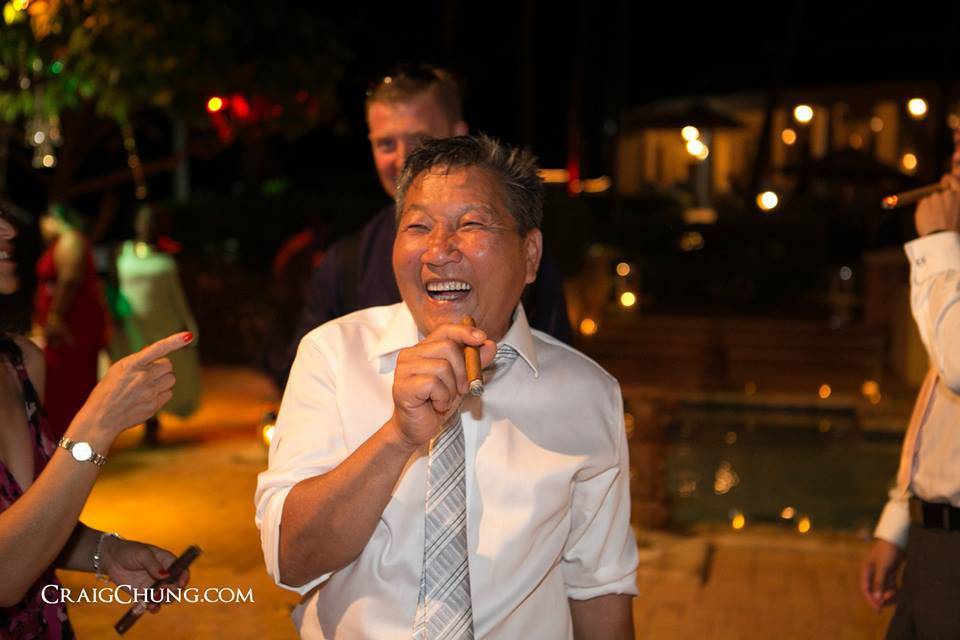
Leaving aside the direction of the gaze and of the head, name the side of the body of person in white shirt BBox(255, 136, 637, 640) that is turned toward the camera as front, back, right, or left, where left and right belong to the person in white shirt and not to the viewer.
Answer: front

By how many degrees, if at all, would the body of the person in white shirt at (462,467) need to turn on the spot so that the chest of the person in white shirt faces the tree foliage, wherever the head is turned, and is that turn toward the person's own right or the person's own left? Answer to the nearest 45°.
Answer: approximately 180°

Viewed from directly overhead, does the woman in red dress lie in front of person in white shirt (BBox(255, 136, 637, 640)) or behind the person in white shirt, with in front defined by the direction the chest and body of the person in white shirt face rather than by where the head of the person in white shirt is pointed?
behind

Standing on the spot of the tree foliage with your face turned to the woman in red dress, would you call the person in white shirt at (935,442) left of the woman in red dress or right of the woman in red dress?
left

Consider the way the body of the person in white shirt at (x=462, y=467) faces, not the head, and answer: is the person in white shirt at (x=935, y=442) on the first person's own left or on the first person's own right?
on the first person's own left

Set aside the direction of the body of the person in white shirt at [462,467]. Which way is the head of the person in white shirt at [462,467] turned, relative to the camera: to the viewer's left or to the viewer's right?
to the viewer's left
